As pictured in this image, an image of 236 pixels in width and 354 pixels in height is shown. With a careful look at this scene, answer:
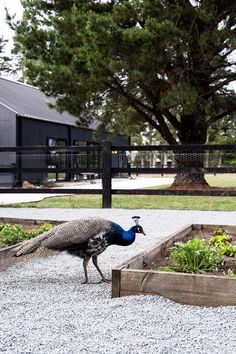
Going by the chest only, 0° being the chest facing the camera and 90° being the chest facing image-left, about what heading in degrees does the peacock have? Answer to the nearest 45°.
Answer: approximately 270°

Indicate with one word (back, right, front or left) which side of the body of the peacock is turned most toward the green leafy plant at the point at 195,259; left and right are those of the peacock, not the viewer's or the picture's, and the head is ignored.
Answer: front

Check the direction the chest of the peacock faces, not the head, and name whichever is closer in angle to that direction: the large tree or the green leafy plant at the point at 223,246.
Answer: the green leafy plant

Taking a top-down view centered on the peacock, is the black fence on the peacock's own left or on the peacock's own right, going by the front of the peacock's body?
on the peacock's own left

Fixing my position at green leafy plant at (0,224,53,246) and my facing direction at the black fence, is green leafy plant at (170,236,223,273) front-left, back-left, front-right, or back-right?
back-right

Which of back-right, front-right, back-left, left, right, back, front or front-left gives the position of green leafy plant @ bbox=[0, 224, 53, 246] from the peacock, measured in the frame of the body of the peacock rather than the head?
back-left

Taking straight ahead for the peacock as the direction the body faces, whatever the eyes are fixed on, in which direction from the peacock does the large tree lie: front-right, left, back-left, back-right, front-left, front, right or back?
left

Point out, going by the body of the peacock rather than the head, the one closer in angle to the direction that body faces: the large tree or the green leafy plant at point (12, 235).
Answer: the large tree

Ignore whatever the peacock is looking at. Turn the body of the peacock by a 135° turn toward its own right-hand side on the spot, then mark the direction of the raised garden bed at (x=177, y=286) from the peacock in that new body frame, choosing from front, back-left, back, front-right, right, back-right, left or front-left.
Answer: left

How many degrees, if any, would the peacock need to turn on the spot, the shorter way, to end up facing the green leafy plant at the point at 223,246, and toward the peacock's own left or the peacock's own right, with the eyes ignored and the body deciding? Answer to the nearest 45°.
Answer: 0° — it already faces it

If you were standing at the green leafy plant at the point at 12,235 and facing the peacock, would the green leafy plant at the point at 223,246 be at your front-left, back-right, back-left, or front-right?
front-left

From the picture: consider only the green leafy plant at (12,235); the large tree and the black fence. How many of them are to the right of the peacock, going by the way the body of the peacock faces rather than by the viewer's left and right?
0

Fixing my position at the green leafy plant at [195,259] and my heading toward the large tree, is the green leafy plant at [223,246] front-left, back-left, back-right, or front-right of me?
front-right
